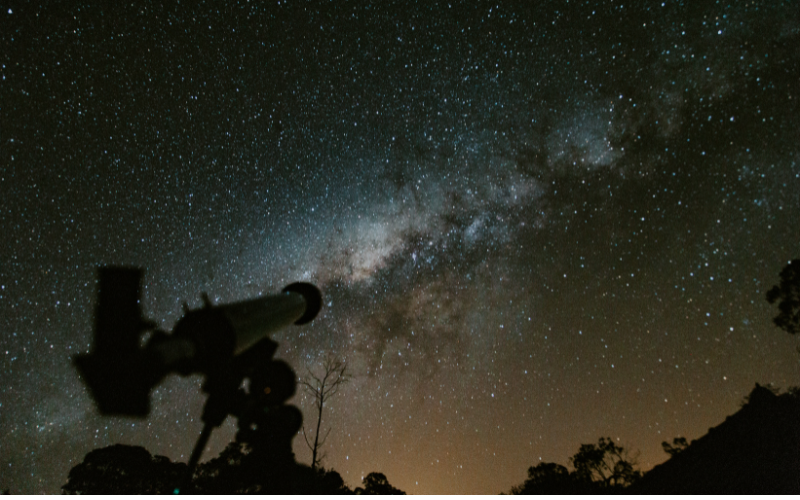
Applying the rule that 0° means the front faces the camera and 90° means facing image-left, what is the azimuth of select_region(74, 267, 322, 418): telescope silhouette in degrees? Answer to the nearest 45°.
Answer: approximately 225°

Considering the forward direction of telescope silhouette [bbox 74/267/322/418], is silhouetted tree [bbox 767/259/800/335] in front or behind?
in front

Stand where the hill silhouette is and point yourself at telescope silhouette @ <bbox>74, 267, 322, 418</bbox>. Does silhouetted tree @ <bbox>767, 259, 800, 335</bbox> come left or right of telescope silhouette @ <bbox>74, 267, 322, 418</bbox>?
left

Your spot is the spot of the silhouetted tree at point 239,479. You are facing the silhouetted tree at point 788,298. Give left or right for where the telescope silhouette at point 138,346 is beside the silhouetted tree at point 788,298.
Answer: right

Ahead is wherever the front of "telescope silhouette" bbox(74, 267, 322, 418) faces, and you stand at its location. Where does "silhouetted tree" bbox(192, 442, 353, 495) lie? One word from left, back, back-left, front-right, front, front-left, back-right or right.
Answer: front-left

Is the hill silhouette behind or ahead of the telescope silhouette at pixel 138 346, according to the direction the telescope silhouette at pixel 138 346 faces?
ahead
